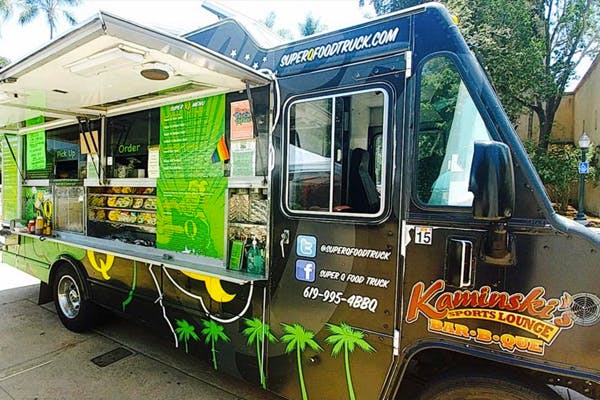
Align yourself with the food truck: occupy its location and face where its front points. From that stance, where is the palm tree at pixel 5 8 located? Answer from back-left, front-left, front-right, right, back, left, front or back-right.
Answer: back

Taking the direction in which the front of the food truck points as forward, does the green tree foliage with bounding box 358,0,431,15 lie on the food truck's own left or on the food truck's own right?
on the food truck's own left

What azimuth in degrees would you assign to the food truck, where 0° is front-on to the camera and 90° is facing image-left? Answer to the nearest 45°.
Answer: approximately 315°

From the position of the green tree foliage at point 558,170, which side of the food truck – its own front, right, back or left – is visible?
left

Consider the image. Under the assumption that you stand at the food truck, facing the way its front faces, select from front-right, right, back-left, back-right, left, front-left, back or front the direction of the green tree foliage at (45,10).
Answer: back

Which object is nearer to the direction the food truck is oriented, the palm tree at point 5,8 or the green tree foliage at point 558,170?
the green tree foliage

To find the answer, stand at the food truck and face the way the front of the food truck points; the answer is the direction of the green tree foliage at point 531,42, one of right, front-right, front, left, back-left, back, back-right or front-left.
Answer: left
